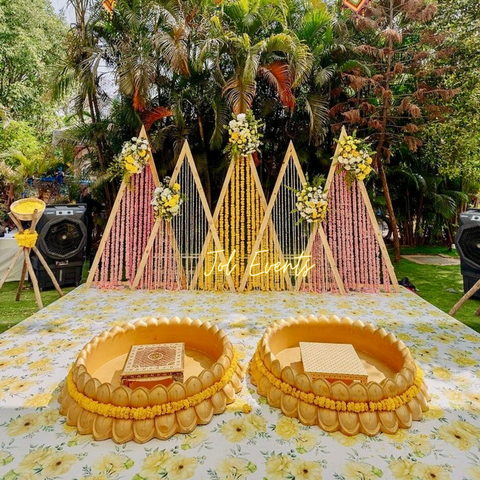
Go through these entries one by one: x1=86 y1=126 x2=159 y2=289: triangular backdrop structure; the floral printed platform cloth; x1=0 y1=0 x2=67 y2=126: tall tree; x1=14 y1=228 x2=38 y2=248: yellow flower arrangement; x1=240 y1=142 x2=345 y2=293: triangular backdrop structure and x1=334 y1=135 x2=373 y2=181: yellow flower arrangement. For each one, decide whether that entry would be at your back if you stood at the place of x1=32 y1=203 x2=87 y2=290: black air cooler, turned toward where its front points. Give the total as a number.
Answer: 1

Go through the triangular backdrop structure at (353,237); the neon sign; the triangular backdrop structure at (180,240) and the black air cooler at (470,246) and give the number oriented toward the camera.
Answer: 4

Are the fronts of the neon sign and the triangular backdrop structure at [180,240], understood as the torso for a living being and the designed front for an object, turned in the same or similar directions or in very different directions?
same or similar directions

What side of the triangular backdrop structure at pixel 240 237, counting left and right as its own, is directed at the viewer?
front

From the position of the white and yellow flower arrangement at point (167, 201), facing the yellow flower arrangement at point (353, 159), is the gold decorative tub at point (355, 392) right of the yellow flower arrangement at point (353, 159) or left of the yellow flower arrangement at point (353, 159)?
right

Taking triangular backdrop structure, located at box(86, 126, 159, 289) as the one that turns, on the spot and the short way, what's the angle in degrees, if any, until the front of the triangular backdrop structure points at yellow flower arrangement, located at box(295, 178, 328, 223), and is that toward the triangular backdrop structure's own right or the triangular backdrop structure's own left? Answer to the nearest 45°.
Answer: approximately 45° to the triangular backdrop structure's own left

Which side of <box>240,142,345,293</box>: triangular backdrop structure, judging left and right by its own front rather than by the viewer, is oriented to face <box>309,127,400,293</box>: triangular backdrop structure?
left

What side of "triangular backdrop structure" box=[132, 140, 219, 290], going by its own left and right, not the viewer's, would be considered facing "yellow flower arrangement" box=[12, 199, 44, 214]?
right

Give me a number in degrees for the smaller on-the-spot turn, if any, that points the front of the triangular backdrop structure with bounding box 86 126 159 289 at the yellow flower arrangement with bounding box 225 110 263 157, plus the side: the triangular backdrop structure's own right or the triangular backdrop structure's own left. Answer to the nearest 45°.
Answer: approximately 45° to the triangular backdrop structure's own left

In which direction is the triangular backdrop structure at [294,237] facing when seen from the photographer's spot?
facing the viewer

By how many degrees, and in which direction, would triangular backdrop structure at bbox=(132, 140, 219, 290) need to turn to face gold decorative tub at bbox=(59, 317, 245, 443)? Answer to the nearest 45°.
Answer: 0° — it already faces it

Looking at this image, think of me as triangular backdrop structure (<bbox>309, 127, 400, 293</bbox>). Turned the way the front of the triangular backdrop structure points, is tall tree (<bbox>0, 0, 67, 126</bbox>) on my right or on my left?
on my right

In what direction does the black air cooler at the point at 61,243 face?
toward the camera

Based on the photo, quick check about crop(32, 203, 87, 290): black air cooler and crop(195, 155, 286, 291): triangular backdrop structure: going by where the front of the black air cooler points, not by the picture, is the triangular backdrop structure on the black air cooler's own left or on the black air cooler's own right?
on the black air cooler's own left
